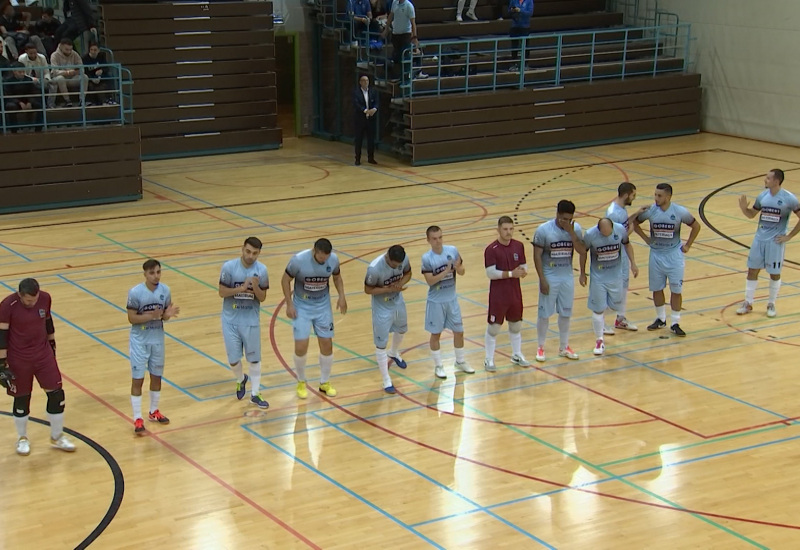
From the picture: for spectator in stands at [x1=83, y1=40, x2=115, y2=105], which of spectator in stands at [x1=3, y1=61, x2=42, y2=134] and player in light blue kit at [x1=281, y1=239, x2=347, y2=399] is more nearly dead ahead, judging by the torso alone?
the player in light blue kit

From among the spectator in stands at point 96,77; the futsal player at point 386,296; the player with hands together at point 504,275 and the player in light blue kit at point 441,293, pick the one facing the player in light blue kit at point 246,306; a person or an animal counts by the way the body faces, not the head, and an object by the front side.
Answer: the spectator in stands

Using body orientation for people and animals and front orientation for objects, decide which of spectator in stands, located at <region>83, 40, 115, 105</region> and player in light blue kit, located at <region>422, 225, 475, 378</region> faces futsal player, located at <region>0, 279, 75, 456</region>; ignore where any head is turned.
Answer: the spectator in stands

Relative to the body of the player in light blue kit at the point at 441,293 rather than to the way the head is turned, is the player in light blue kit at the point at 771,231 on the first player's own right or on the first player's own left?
on the first player's own left

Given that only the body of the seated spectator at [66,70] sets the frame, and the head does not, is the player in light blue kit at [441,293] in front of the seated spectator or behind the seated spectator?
in front

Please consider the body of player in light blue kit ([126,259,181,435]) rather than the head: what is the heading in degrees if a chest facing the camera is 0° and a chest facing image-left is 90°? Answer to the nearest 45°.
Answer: approximately 315°

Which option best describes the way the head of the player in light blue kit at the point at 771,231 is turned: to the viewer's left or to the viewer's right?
to the viewer's left

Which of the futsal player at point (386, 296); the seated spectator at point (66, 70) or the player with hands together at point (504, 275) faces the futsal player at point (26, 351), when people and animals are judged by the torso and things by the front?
the seated spectator

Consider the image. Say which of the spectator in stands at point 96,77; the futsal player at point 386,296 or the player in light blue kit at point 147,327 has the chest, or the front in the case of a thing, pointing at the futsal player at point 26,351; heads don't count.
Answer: the spectator in stands

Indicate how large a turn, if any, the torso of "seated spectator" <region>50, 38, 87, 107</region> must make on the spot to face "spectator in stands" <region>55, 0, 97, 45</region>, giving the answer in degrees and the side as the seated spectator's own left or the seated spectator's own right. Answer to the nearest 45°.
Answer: approximately 180°

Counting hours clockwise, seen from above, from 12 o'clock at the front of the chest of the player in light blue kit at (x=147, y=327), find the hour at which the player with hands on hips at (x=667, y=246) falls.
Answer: The player with hands on hips is roughly at 10 o'clock from the player in light blue kit.

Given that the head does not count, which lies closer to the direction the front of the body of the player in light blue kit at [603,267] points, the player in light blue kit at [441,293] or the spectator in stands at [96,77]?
the player in light blue kit

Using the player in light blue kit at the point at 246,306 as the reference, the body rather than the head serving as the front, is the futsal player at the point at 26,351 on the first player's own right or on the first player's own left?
on the first player's own right

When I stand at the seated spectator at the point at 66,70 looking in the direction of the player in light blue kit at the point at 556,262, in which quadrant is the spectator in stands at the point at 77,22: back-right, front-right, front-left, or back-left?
back-left
